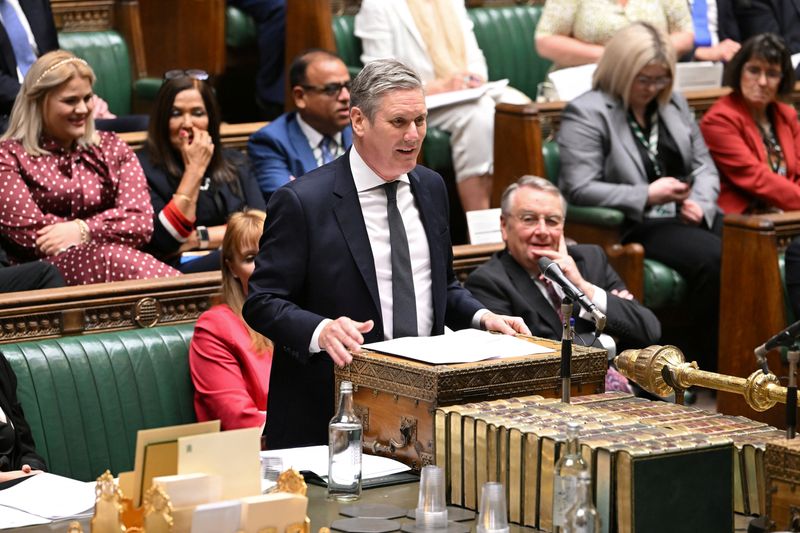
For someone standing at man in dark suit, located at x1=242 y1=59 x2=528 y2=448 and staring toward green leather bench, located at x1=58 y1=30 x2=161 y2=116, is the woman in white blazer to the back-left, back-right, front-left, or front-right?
front-right

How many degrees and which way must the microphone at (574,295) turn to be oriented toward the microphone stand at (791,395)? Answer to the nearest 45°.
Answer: approximately 135° to its left

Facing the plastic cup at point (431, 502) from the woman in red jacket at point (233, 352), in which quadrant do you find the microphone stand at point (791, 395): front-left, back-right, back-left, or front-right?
front-left

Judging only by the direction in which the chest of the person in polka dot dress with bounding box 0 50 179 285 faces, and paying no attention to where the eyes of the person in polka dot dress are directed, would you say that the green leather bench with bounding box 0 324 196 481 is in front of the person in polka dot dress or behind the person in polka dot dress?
in front

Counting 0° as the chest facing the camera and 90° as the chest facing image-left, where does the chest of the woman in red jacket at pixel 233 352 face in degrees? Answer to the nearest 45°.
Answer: approximately 315°

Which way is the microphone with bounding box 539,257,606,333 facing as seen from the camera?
to the viewer's left

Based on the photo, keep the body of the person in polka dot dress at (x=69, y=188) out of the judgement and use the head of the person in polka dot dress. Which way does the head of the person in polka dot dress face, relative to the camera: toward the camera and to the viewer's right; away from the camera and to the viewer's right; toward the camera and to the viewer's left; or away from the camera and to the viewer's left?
toward the camera and to the viewer's right

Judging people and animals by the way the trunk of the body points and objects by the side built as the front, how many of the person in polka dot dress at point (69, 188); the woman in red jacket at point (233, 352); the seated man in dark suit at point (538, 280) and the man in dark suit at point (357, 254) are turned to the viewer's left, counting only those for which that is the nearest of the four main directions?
0

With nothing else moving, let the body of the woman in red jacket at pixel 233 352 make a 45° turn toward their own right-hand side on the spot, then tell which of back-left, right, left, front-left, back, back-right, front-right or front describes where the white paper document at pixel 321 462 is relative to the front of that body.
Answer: front

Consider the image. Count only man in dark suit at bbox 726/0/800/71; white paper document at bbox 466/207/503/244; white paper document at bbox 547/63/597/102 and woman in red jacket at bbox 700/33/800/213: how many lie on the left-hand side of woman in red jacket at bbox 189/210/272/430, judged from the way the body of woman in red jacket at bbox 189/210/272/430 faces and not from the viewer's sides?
4

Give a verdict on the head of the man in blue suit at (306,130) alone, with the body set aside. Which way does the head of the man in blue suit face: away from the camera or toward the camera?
toward the camera

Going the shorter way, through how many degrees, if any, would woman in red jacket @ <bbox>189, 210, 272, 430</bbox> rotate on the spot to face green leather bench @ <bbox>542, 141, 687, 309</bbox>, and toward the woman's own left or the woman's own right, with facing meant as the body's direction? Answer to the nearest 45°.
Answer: approximately 90° to the woman's own left

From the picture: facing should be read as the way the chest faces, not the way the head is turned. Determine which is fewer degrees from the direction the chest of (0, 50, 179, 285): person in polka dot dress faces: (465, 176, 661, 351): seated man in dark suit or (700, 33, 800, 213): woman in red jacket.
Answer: the seated man in dark suit

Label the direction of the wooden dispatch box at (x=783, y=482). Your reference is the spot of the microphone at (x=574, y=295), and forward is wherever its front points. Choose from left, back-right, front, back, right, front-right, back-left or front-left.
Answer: back-left

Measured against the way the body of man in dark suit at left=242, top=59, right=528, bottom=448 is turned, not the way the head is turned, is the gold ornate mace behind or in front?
in front

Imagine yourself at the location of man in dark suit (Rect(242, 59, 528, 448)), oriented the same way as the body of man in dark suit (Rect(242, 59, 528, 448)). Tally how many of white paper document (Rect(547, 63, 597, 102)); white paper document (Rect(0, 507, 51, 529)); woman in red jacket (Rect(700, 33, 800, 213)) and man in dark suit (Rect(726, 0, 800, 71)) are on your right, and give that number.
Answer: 1

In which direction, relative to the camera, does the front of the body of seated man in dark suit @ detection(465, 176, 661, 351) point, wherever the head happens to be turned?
toward the camera

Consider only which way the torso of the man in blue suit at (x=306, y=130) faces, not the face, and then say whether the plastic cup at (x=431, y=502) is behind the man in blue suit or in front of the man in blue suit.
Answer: in front

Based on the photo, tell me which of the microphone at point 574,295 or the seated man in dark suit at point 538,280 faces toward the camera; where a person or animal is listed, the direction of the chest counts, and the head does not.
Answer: the seated man in dark suit

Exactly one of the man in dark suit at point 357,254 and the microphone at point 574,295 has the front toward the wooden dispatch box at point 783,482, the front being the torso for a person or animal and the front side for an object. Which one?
the man in dark suit
